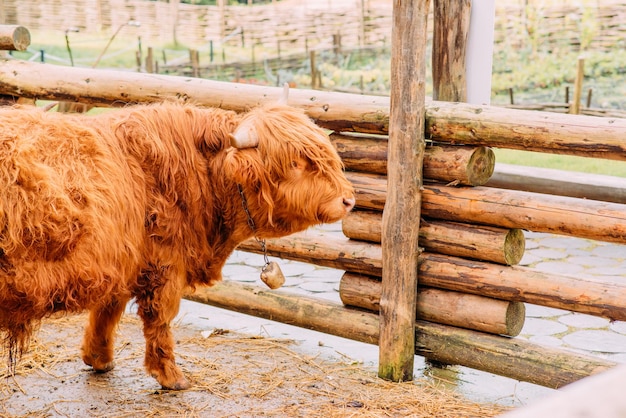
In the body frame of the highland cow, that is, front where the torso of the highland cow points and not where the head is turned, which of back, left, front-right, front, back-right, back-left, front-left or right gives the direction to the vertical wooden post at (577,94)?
front-left

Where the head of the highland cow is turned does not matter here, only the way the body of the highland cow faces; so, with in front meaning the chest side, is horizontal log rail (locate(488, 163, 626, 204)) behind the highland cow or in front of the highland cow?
in front

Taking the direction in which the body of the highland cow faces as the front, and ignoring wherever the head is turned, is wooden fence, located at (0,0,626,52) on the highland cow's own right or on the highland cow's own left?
on the highland cow's own left

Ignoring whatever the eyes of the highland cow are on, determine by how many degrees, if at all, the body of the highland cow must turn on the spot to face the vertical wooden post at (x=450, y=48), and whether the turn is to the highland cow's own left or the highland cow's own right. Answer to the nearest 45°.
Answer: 0° — it already faces it

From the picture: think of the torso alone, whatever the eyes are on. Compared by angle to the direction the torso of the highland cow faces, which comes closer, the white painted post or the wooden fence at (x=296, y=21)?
the white painted post

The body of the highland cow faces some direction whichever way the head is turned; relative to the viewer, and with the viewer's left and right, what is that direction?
facing to the right of the viewer

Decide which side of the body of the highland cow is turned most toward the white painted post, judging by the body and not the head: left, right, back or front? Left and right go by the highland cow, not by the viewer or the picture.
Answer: front

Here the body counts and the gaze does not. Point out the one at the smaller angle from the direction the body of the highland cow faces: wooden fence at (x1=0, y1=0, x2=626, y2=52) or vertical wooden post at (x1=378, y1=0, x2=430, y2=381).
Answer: the vertical wooden post

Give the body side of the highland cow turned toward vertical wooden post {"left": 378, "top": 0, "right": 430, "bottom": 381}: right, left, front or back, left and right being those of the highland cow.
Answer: front
